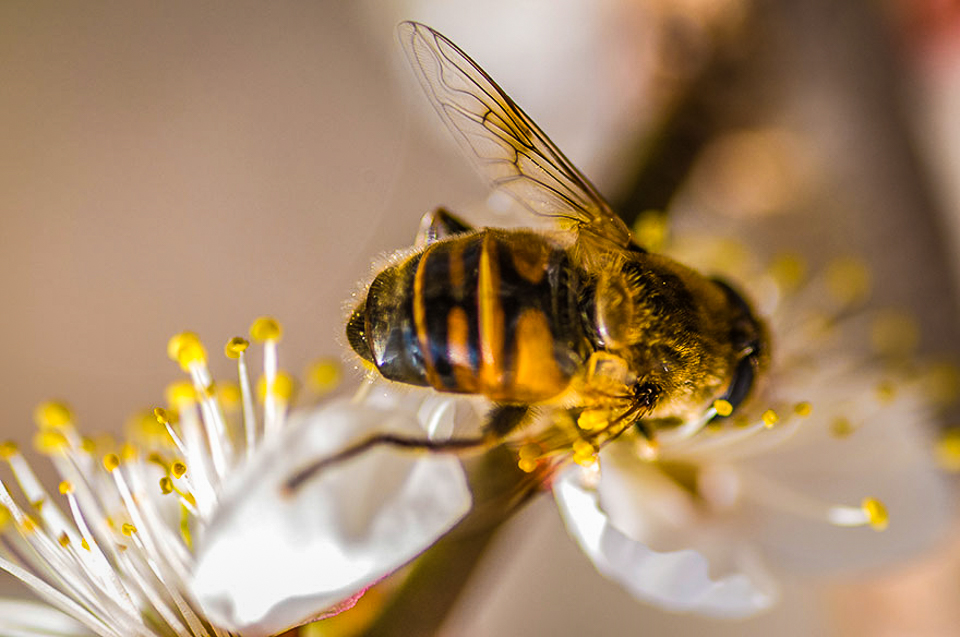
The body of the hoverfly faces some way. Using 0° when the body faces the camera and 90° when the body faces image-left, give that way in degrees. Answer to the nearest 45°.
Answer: approximately 270°

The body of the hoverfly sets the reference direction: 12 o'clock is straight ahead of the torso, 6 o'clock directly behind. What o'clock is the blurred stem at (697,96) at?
The blurred stem is roughly at 10 o'clock from the hoverfly.
